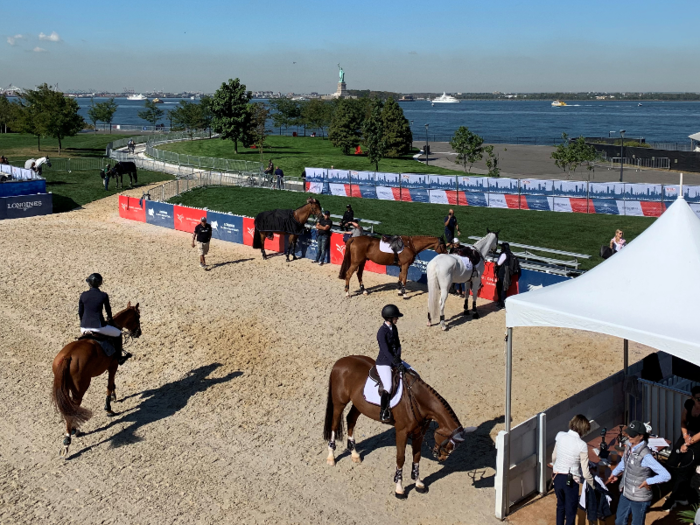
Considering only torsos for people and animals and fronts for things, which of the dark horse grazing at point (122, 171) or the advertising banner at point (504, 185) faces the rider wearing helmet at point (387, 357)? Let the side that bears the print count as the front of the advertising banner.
the advertising banner

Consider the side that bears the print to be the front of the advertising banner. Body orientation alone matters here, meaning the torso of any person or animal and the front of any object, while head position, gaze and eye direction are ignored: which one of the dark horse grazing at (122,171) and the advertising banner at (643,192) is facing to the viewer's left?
the dark horse grazing

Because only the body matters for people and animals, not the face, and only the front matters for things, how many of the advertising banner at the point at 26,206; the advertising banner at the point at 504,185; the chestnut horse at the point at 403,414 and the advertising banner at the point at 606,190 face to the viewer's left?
0

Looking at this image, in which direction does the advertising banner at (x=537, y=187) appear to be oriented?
toward the camera

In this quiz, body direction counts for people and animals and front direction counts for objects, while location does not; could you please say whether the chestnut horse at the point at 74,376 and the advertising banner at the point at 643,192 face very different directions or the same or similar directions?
very different directions

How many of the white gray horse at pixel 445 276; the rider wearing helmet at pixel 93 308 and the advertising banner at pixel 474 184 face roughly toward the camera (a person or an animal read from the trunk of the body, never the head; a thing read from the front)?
1

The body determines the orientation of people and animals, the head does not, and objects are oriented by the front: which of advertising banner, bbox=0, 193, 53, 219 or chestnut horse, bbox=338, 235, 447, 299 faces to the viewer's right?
the chestnut horse

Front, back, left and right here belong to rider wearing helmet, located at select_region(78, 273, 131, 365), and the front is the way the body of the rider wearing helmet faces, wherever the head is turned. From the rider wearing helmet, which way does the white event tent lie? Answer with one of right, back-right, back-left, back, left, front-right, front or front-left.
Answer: right

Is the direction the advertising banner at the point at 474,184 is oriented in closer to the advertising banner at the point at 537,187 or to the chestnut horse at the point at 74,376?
the chestnut horse

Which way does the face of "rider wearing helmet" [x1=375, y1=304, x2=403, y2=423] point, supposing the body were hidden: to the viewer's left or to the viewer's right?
to the viewer's right

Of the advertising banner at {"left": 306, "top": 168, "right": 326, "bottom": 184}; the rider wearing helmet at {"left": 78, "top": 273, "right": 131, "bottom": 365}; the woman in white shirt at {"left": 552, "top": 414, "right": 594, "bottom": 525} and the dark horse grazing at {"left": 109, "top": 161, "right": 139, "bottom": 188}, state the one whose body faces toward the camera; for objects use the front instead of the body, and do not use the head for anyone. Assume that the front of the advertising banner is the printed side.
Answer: the advertising banner

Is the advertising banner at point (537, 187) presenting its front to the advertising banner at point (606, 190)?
no

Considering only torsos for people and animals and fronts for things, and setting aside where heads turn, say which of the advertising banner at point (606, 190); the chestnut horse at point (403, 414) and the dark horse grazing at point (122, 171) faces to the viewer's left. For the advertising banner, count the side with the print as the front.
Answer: the dark horse grazing

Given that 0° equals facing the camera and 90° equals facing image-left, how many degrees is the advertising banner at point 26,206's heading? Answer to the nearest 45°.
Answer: approximately 0°
